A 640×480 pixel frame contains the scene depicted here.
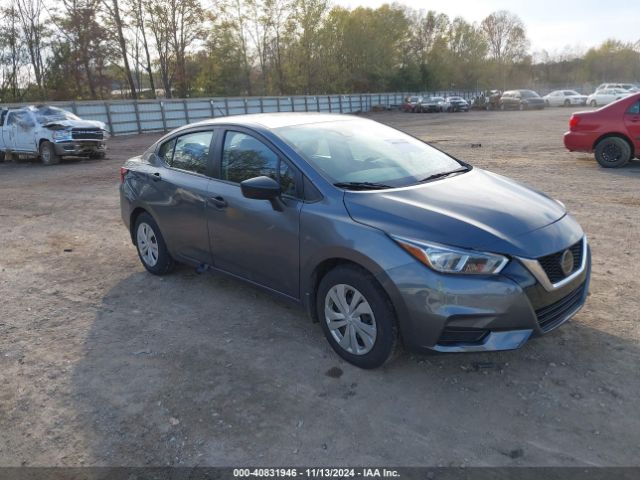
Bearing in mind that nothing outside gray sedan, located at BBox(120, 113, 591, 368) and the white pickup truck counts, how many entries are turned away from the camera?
0

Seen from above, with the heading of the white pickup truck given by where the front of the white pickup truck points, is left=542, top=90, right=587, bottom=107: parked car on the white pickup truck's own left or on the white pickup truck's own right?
on the white pickup truck's own left

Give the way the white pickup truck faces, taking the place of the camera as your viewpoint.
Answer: facing the viewer and to the right of the viewer

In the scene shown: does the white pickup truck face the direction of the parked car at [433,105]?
no

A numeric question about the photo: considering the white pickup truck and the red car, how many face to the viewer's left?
0

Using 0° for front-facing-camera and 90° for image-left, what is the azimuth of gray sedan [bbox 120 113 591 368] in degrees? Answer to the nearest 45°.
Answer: approximately 315°

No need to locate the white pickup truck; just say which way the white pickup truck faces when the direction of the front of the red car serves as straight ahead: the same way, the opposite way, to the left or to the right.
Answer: the same way

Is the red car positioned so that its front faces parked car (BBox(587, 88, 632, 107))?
no

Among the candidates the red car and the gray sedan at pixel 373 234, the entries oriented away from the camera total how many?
0

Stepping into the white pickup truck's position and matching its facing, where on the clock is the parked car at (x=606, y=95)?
The parked car is roughly at 10 o'clock from the white pickup truck.

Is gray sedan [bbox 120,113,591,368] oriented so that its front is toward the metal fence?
no

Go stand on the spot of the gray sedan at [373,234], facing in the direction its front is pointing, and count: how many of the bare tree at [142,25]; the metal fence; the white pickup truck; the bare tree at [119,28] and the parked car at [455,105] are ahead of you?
0

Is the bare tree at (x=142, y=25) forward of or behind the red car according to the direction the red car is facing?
behind

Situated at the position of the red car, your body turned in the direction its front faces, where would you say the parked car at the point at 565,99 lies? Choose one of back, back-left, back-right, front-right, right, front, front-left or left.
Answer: left

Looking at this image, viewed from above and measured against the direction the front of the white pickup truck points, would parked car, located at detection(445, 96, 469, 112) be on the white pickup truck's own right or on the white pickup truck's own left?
on the white pickup truck's own left

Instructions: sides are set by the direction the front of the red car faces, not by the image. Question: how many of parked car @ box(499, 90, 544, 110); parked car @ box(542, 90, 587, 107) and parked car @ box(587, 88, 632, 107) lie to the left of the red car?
3

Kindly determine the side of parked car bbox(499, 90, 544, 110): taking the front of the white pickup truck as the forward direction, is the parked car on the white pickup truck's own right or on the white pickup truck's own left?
on the white pickup truck's own left

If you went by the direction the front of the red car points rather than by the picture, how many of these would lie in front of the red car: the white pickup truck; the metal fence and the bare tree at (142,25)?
0

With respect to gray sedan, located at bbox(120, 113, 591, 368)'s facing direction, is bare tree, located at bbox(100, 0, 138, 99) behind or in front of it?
behind

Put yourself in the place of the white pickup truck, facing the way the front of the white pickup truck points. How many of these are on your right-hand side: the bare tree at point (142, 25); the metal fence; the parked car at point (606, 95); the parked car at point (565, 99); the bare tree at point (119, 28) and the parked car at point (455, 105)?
0

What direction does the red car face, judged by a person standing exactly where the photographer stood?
facing to the right of the viewer
